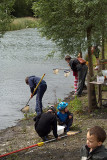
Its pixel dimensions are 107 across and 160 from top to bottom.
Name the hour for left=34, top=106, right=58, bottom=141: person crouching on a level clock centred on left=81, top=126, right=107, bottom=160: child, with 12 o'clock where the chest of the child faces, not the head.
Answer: The person crouching is roughly at 4 o'clock from the child.

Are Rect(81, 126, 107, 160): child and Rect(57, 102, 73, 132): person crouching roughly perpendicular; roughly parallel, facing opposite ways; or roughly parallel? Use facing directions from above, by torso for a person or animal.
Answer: roughly perpendicular

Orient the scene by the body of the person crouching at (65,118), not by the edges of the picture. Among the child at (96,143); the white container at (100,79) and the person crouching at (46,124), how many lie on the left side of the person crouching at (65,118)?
1

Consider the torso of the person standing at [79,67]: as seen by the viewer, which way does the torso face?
to the viewer's left

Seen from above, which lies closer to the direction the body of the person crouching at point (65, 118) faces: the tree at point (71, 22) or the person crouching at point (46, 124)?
the person crouching

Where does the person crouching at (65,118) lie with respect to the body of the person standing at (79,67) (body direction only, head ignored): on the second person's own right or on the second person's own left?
on the second person's own left

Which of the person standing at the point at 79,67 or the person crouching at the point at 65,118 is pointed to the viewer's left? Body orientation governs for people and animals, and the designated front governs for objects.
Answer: the person standing

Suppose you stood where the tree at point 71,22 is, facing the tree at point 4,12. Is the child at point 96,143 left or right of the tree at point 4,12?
left

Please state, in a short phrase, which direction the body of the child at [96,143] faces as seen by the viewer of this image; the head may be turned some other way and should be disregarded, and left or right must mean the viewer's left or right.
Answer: facing the viewer and to the left of the viewer

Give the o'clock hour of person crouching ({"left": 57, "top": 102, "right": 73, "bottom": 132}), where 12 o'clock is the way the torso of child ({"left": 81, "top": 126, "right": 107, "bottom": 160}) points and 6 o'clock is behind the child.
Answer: The person crouching is roughly at 4 o'clock from the child.
